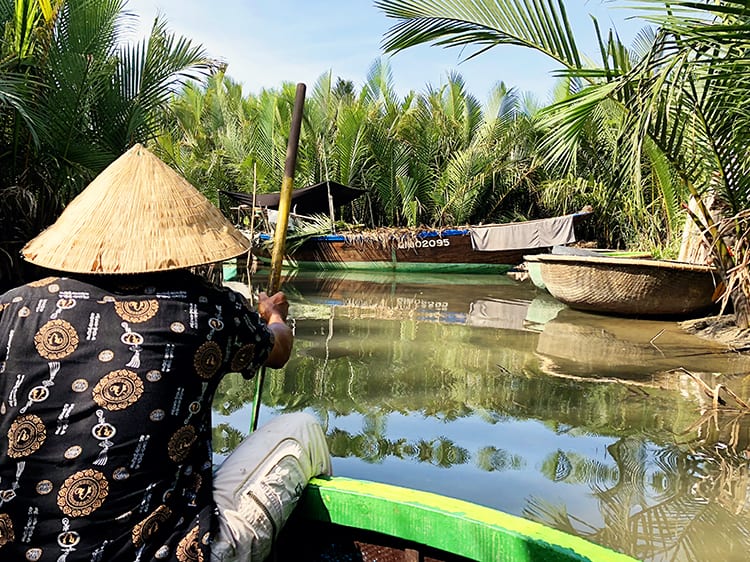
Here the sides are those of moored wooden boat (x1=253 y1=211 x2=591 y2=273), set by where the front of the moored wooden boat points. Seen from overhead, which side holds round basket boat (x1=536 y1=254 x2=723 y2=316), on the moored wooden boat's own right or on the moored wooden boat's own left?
on the moored wooden boat's own right

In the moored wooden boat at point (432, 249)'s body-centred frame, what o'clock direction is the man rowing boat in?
The man rowing boat is roughly at 3 o'clock from the moored wooden boat.

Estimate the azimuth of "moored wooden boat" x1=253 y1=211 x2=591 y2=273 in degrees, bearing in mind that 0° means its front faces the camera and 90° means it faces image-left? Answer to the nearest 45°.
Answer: approximately 270°

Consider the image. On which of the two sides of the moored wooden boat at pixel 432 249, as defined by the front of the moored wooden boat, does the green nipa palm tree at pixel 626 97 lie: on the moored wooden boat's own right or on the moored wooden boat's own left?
on the moored wooden boat's own right

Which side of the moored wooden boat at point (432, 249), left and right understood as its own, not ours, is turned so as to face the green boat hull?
right
